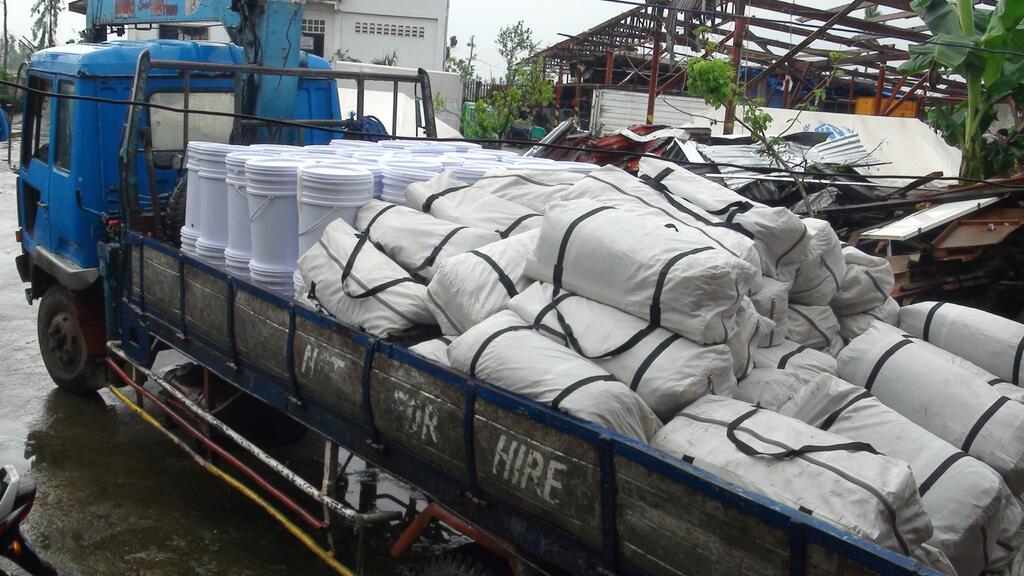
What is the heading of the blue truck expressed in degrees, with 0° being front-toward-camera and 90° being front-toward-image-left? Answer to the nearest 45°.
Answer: approximately 135°

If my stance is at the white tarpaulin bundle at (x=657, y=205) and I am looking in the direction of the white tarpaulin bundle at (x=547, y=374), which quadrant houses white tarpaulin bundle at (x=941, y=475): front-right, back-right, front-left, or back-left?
front-left

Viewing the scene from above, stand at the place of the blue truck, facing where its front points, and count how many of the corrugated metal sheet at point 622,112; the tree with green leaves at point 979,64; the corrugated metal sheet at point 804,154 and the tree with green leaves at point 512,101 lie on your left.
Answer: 0

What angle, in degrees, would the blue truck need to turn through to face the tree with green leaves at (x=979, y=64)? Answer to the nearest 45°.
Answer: approximately 90° to its right

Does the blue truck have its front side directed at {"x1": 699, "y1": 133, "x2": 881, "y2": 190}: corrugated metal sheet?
no

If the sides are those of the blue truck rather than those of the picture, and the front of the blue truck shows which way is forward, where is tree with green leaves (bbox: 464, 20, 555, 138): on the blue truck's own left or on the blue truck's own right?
on the blue truck's own right

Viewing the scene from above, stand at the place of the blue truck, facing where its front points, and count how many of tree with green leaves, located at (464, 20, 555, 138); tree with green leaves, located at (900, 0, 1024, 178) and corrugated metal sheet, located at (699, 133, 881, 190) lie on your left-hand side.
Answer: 0
